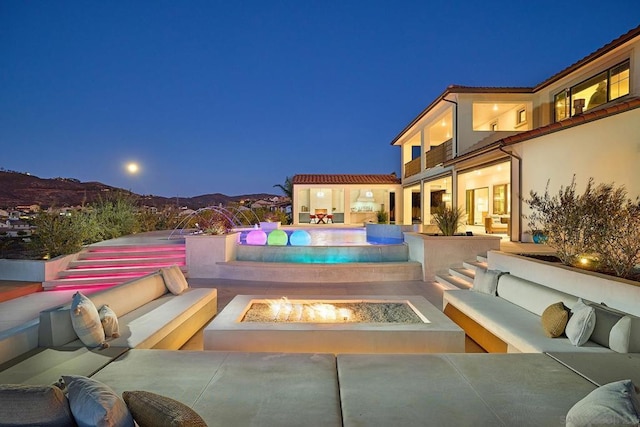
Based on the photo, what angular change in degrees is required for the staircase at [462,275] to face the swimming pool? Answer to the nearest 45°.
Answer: approximately 45° to its right

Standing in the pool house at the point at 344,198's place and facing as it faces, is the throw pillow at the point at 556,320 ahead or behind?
ahead

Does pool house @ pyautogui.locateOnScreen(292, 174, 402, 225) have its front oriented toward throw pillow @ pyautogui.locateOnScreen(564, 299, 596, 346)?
yes

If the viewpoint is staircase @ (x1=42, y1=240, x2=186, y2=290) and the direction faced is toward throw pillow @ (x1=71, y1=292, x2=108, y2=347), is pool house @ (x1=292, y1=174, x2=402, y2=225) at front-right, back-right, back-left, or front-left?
back-left

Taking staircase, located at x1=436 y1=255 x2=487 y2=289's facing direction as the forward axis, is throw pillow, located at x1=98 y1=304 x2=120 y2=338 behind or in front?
in front

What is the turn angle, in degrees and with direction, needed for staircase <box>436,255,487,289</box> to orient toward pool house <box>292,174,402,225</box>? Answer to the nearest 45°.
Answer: approximately 90° to its right

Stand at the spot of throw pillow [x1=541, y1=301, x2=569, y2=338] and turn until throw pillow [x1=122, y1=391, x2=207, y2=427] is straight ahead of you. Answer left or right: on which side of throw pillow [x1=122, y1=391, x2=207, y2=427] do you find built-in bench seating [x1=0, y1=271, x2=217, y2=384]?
right

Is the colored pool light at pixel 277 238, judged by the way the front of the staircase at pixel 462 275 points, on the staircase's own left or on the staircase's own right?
on the staircase's own right

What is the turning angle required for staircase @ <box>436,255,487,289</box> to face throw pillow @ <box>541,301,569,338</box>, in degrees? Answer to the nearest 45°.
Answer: approximately 45° to its left

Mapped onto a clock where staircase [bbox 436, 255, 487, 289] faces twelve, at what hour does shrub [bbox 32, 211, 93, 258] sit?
The shrub is roughly at 1 o'clock from the staircase.
